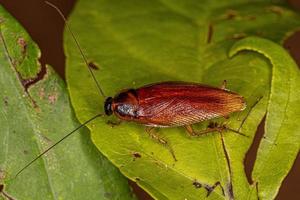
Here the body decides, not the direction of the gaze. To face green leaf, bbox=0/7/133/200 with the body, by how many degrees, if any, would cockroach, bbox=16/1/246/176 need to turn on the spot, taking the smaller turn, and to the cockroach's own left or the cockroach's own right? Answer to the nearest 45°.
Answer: approximately 45° to the cockroach's own left

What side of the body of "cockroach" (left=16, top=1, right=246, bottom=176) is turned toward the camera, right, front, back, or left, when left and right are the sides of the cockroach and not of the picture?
left

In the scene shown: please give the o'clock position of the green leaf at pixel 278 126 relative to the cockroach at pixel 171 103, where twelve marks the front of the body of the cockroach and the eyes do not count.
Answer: The green leaf is roughly at 7 o'clock from the cockroach.
